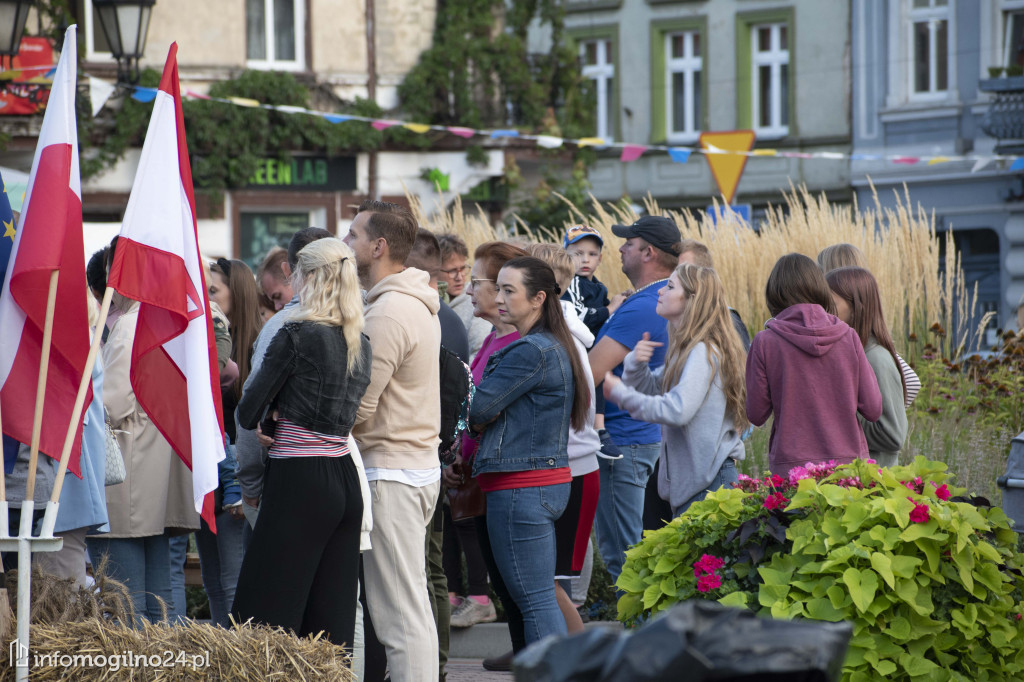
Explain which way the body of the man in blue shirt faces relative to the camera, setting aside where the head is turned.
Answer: to the viewer's left

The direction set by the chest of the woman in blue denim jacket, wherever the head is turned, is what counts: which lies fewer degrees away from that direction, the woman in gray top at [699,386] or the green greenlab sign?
the green greenlab sign

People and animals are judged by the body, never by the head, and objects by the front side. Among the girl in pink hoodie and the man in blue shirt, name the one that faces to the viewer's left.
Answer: the man in blue shirt

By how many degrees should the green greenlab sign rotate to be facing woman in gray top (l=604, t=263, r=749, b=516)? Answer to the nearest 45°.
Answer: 0° — it already faces them

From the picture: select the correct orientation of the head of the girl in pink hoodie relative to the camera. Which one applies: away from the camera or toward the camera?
away from the camera

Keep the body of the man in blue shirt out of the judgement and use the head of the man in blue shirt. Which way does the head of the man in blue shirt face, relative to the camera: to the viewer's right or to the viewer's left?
to the viewer's left

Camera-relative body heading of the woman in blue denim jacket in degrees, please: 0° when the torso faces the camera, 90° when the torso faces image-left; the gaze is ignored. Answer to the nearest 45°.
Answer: approximately 90°

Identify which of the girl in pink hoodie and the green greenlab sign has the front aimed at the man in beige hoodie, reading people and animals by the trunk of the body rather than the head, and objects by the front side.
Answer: the green greenlab sign

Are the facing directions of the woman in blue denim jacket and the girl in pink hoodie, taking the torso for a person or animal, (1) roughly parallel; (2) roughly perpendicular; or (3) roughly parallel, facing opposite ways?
roughly perpendicular

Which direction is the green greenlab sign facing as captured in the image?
toward the camera

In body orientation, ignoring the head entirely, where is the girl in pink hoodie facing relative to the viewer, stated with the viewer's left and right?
facing away from the viewer

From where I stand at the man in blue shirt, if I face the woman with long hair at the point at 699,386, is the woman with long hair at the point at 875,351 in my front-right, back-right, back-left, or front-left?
front-left

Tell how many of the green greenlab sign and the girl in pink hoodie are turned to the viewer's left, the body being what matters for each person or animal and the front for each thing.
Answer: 0

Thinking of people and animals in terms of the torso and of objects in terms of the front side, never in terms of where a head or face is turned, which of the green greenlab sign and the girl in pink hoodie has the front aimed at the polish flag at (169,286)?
the green greenlab sign

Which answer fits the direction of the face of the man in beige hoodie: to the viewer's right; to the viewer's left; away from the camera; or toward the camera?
to the viewer's left

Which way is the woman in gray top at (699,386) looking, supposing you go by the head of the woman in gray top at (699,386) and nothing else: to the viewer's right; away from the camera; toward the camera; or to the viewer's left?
to the viewer's left

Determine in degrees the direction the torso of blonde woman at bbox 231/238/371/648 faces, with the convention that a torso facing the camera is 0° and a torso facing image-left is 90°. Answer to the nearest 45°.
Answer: approximately 135°

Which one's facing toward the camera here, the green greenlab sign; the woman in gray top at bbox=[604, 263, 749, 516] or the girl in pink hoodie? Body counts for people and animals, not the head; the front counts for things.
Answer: the green greenlab sign

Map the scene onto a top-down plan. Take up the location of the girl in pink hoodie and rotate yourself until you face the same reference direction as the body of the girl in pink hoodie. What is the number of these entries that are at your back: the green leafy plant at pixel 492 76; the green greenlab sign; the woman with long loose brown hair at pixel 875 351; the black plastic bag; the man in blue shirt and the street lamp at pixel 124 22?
1
